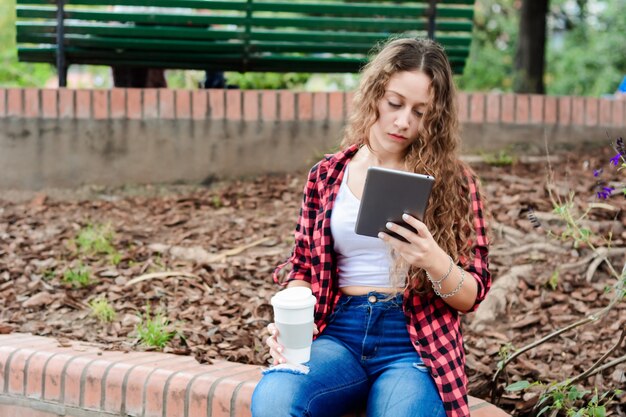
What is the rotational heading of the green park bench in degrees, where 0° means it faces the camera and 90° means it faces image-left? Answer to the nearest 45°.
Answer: approximately 180°

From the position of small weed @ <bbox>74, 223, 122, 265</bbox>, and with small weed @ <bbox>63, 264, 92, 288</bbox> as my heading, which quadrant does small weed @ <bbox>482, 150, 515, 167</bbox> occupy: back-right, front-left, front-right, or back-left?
back-left

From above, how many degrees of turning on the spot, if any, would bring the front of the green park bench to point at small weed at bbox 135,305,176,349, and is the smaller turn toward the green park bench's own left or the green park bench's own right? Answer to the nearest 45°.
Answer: approximately 180°

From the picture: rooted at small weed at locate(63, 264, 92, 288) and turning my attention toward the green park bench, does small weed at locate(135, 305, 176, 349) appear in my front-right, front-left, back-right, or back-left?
back-right

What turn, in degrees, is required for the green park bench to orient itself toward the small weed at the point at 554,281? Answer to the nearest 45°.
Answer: approximately 135° to its right

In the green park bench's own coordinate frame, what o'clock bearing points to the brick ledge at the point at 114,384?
The brick ledge is roughly at 6 o'clock from the green park bench.

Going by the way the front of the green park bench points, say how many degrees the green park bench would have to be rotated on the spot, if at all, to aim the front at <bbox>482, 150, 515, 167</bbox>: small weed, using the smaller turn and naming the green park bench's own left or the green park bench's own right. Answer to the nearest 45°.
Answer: approximately 90° to the green park bench's own right

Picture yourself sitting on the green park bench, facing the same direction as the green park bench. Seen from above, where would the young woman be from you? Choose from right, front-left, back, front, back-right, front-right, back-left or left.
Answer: back
